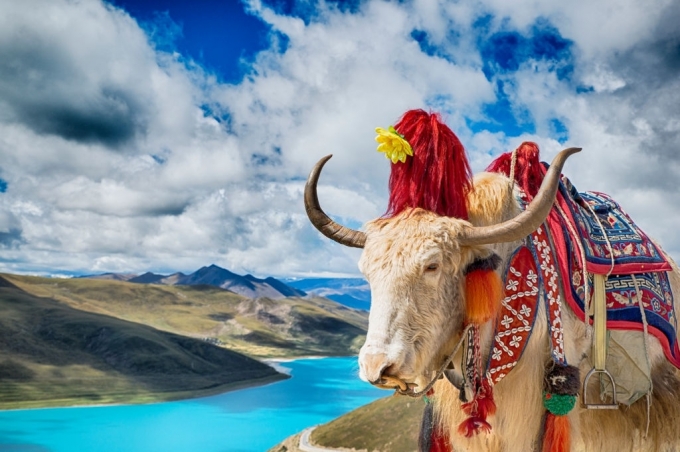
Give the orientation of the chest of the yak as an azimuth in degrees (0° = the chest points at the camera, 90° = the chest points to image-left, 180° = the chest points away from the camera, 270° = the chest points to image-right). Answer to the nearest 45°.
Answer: approximately 45°
